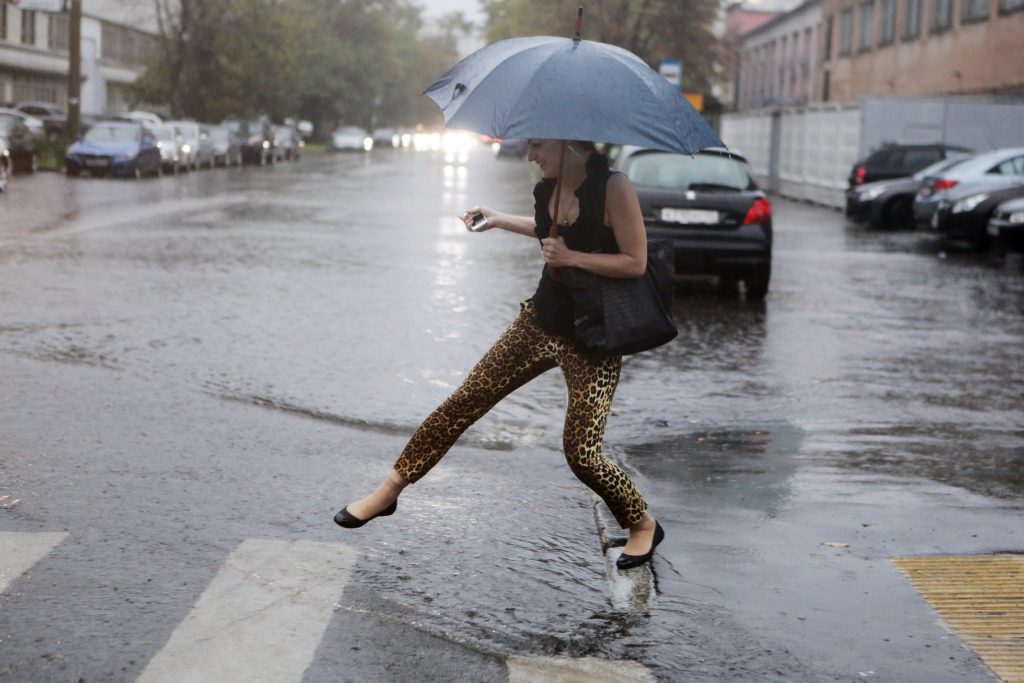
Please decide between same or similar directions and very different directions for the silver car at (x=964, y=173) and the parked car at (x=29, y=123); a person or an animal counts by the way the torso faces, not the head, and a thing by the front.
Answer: very different directions

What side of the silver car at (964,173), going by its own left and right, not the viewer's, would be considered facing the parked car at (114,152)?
left

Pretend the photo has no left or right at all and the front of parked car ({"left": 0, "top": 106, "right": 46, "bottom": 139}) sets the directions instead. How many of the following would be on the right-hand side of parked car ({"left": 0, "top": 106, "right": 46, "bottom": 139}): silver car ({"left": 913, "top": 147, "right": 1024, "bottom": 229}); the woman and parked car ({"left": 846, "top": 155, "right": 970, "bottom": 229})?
0

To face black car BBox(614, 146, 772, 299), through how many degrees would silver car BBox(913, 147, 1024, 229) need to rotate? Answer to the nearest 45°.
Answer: approximately 135° to its right

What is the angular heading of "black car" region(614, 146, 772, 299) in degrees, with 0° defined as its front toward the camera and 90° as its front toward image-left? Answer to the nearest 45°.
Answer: approximately 180°

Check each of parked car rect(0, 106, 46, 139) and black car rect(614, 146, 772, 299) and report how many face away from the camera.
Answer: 1

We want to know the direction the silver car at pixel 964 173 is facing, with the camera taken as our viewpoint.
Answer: facing away from the viewer and to the right of the viewer

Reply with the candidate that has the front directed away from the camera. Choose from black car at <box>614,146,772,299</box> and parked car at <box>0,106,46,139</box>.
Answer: the black car
